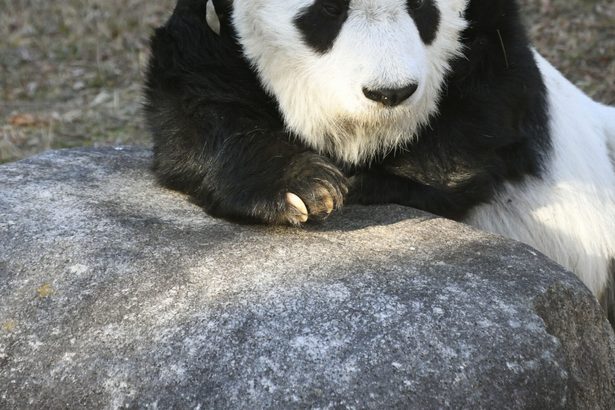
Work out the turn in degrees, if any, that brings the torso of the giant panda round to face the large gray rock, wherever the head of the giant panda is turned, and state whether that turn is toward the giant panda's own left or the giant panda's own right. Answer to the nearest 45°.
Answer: approximately 45° to the giant panda's own left

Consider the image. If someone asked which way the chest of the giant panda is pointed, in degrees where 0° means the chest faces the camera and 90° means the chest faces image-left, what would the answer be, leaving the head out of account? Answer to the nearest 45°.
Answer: approximately 45°
